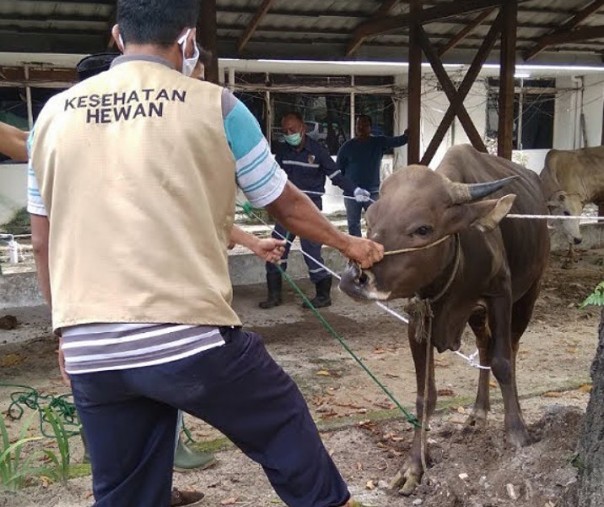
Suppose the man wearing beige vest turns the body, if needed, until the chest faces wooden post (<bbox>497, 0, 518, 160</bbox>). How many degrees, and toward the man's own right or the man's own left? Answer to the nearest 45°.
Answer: approximately 45° to the man's own right

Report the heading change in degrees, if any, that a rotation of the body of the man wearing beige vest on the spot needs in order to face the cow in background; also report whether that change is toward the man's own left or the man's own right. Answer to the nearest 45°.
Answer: approximately 45° to the man's own right

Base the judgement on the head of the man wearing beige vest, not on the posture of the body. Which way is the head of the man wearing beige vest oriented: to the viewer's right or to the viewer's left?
to the viewer's right

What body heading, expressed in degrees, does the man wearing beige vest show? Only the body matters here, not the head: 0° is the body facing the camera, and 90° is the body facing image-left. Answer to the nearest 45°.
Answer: approximately 180°

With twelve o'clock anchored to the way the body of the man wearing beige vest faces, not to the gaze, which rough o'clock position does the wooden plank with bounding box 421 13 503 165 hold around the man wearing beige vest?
The wooden plank is roughly at 1 o'clock from the man wearing beige vest.

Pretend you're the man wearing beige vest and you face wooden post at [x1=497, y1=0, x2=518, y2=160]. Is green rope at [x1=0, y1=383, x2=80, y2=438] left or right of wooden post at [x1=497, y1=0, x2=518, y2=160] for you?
left
